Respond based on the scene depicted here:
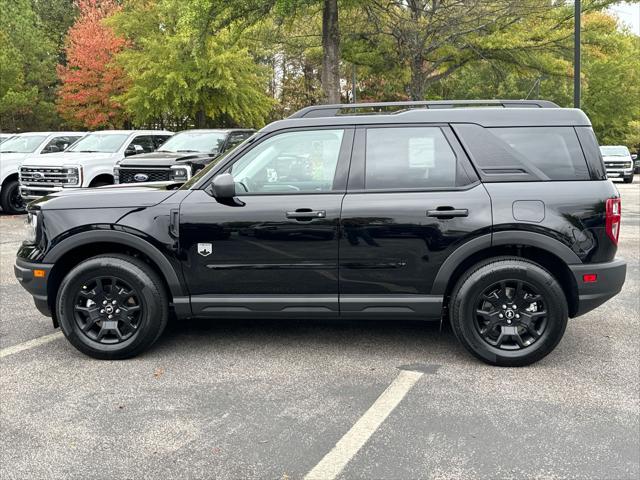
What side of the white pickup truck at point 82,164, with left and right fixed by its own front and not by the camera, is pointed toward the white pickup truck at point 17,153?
right

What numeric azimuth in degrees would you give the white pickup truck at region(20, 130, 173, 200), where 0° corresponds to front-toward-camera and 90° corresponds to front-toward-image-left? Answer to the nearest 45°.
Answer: approximately 45°

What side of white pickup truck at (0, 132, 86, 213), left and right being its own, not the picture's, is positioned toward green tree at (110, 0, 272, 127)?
back

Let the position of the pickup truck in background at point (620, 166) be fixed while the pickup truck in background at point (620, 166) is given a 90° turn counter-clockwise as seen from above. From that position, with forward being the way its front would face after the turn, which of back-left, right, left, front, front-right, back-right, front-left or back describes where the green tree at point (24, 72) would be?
back

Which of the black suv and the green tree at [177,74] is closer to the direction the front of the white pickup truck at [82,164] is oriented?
the black suv

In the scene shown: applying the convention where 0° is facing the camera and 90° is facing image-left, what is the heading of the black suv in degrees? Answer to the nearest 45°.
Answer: approximately 90°

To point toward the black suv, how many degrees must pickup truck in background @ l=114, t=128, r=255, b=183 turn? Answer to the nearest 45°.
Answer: approximately 45° to its left

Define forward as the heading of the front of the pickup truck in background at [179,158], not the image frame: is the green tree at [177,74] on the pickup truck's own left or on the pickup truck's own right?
on the pickup truck's own right

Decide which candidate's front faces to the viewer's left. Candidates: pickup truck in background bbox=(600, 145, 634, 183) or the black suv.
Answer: the black suv

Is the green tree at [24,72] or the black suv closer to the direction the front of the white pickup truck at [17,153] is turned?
the black suv

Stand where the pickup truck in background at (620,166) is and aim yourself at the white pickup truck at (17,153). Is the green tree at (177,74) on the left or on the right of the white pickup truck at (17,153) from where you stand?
right

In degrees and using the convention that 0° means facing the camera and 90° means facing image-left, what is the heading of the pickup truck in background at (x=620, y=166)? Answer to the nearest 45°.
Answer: approximately 0°

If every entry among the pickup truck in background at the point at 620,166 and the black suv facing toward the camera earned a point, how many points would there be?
1
